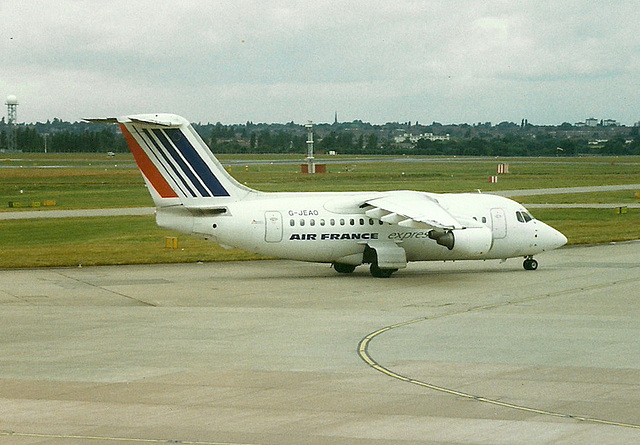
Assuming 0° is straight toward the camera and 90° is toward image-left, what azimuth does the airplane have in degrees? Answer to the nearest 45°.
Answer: approximately 225°
